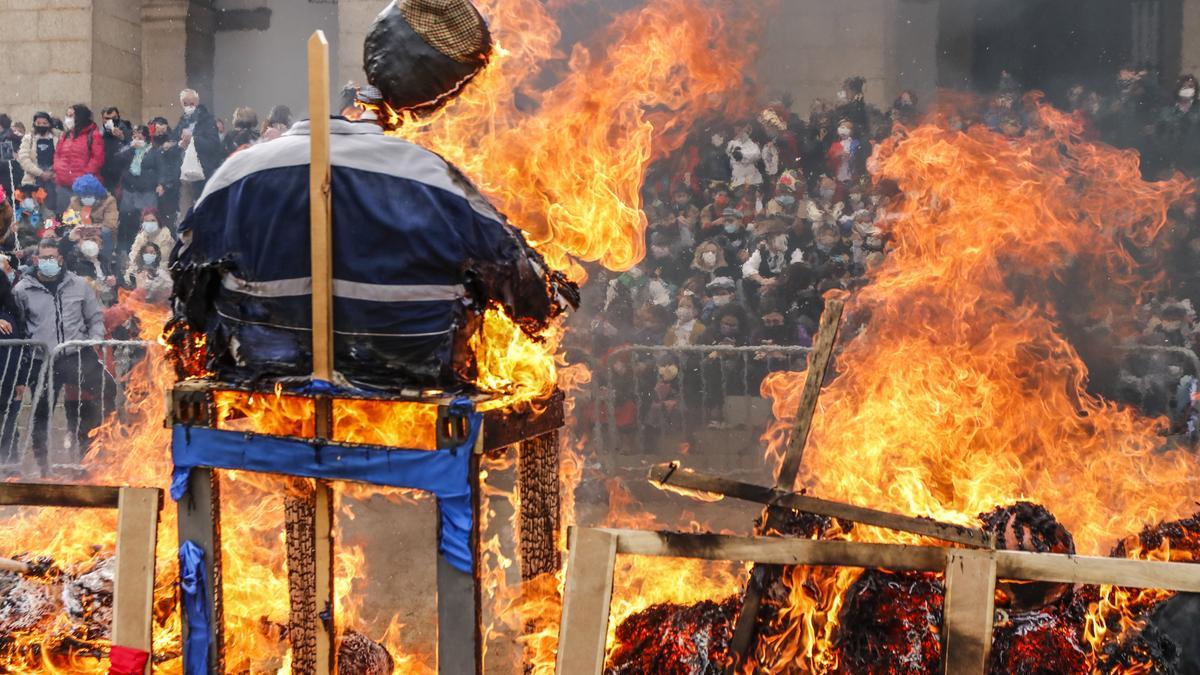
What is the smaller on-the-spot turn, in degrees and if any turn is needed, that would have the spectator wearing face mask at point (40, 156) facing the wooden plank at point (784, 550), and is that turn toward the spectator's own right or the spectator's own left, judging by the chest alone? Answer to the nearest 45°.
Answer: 0° — they already face it

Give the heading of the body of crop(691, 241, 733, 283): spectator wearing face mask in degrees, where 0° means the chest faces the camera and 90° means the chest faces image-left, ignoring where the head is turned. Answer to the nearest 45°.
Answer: approximately 0°

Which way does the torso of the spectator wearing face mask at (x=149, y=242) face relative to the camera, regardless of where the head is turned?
toward the camera

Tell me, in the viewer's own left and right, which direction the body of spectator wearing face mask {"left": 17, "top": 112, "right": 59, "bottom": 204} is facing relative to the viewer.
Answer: facing the viewer

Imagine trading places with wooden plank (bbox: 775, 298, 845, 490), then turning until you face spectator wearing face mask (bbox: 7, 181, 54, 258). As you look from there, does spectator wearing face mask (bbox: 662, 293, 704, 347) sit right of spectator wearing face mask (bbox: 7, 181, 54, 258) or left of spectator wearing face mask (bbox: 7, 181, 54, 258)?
right

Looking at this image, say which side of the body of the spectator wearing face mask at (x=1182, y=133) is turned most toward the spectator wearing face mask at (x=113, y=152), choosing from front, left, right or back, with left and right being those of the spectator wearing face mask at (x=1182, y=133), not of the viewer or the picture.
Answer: right

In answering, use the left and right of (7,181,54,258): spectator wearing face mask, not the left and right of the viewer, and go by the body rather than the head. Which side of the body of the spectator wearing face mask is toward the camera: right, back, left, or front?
front

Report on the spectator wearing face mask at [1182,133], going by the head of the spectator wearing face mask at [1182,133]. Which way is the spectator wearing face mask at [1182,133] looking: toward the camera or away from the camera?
toward the camera

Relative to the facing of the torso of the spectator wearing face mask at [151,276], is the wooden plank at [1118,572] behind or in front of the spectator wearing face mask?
in front

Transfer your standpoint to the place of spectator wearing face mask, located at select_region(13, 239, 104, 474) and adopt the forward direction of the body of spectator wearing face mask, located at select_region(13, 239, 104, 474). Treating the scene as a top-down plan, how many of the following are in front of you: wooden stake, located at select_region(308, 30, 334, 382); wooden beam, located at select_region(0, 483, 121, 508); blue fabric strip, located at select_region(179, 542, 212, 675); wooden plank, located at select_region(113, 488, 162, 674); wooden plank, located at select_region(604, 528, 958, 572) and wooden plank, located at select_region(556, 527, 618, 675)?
6

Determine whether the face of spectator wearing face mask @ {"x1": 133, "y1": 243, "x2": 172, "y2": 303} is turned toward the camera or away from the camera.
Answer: toward the camera

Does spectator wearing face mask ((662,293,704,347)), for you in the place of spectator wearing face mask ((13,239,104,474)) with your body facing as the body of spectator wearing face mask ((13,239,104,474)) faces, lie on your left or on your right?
on your left

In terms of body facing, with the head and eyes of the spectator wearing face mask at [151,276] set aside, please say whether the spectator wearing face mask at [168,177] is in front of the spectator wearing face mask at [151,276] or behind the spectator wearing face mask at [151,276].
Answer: behind
